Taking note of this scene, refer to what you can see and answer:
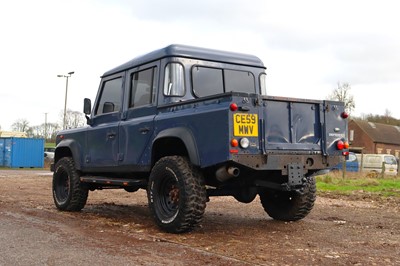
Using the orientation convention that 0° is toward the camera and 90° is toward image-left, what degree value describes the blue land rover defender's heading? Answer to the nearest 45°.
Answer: approximately 135°

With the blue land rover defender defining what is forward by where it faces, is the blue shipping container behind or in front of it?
in front

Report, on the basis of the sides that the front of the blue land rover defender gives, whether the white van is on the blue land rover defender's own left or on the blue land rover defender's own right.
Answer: on the blue land rover defender's own right

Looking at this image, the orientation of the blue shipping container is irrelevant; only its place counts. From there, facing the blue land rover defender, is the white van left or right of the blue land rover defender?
left

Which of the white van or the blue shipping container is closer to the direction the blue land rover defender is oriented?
the blue shipping container
